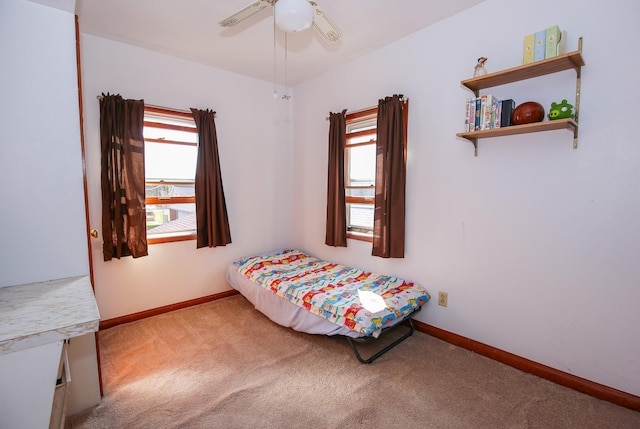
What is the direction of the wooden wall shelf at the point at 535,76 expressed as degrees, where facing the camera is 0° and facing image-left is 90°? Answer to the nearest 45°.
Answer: approximately 45°

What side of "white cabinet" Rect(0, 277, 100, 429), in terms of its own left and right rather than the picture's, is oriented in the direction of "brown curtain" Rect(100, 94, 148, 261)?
left

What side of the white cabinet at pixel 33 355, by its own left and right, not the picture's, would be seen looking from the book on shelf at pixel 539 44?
front

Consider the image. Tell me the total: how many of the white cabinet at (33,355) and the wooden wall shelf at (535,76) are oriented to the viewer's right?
1

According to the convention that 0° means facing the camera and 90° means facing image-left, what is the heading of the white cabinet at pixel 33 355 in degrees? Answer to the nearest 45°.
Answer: approximately 270°

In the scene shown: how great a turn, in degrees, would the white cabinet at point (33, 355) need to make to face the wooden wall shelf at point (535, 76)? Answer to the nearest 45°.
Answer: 0° — it already faces it

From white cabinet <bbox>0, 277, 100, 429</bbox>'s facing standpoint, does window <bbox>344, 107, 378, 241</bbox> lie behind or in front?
in front

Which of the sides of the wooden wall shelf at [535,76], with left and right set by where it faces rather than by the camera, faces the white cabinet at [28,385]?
front

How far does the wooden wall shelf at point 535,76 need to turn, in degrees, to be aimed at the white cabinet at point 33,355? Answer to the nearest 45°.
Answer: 0° — it already faces it

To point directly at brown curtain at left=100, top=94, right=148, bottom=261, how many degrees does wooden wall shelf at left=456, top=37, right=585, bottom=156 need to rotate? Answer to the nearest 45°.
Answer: approximately 45° to its right

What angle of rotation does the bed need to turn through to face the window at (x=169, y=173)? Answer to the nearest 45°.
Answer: approximately 135° to its right

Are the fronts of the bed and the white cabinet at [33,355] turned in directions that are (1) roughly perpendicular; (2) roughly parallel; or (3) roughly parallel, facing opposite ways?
roughly perpendicular

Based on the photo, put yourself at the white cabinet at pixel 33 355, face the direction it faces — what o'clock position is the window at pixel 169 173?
The window is roughly at 10 o'clock from the white cabinet.
